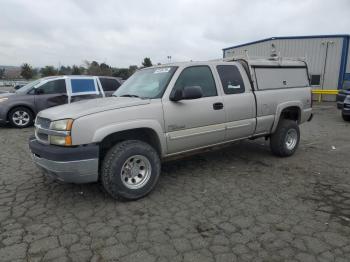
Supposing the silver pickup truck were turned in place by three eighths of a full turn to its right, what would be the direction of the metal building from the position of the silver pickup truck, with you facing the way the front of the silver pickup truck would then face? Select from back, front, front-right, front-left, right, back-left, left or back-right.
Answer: front-right

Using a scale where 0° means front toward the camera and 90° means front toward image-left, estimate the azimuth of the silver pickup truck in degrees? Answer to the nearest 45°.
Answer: approximately 45°

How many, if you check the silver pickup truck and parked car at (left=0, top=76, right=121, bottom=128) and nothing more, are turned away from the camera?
0

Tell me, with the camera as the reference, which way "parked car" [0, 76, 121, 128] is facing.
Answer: facing to the left of the viewer

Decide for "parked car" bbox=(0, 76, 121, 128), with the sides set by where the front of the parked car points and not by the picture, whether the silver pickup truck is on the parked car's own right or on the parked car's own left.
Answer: on the parked car's own left

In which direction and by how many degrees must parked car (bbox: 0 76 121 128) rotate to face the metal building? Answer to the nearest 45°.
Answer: approximately 180°

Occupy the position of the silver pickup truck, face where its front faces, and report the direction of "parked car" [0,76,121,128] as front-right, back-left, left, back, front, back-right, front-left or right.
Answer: right
